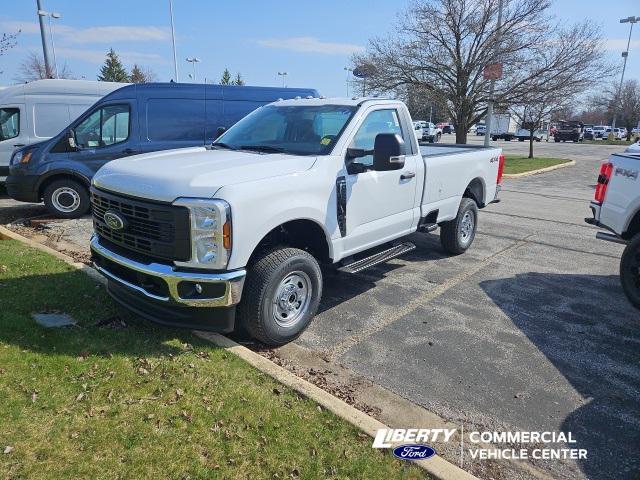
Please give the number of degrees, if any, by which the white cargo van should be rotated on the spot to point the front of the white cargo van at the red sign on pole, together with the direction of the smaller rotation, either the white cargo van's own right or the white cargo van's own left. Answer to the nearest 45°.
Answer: approximately 180°

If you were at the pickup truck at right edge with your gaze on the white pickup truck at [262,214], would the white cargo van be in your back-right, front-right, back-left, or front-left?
front-right

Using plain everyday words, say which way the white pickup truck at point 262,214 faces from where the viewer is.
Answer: facing the viewer and to the left of the viewer

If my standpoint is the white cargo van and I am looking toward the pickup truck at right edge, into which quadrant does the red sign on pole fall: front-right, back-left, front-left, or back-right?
front-left

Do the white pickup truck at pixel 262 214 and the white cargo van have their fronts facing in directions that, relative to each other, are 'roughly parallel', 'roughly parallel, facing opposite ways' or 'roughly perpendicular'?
roughly parallel

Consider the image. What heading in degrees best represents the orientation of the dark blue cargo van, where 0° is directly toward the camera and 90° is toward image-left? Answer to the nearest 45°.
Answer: approximately 90°

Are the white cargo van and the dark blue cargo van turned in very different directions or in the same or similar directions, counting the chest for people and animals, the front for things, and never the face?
same or similar directions

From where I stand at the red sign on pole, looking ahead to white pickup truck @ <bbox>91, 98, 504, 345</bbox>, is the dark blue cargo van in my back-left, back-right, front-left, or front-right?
front-right

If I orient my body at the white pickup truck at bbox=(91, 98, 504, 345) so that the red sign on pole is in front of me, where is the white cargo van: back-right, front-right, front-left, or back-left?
front-left

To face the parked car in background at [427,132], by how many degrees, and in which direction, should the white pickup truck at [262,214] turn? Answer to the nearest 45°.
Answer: approximately 135° to its right

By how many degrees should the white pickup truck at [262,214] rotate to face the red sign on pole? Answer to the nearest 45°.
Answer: approximately 180°

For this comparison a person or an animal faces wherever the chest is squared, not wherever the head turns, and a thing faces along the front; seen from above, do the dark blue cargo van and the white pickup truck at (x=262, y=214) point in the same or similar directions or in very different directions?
same or similar directions

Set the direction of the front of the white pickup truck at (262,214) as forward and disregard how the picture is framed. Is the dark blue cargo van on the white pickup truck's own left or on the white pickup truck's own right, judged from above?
on the white pickup truck's own right

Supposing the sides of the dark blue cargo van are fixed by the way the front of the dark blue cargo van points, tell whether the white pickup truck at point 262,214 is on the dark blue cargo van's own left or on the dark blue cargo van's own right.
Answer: on the dark blue cargo van's own left

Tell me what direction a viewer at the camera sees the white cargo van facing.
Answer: facing to the left of the viewer

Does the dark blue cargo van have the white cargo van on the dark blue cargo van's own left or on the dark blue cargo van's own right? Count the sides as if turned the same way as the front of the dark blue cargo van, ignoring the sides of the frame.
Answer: on the dark blue cargo van's own right
